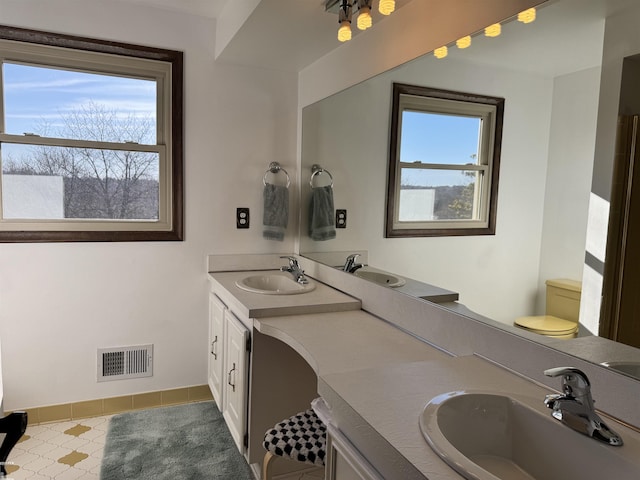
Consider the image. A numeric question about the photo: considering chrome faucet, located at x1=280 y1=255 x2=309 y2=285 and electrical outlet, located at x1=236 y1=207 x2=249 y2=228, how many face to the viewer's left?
1

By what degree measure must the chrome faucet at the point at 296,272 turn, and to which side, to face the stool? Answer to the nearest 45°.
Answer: approximately 90° to its left

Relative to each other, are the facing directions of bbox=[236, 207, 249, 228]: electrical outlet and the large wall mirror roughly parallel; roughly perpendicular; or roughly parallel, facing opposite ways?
roughly perpendicular

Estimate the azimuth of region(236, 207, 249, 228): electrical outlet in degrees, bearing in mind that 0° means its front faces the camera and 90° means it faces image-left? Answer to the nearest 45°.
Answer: approximately 0°

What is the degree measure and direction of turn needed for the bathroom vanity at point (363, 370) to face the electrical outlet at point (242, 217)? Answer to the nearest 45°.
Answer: approximately 90° to its right

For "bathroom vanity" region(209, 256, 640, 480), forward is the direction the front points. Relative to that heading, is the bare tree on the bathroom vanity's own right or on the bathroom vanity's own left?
on the bathroom vanity's own right

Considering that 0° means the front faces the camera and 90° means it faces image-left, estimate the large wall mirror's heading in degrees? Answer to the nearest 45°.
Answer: approximately 45°

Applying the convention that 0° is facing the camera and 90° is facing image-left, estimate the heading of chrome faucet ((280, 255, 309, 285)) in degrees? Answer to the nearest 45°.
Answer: approximately 90°

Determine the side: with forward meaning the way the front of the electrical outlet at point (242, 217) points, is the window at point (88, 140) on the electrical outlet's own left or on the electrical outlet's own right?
on the electrical outlet's own right
